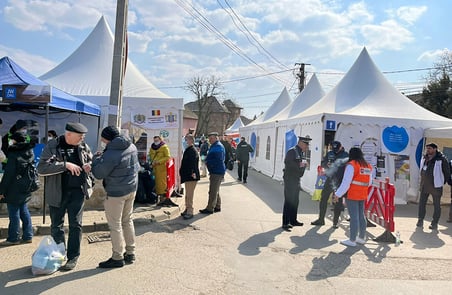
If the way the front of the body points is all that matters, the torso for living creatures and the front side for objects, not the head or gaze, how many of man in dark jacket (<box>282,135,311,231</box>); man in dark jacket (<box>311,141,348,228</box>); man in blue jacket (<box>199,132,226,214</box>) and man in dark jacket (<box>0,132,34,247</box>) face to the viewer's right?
1

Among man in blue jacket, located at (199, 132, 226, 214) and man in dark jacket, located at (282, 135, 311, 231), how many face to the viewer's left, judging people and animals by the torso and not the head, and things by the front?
1

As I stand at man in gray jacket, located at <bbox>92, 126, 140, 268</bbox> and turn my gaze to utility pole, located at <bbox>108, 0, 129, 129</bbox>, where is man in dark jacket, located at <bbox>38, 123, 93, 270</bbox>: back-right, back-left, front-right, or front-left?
front-left

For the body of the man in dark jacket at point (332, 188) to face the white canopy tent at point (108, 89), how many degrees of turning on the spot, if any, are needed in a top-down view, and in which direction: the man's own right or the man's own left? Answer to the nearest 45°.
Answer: approximately 45° to the man's own right

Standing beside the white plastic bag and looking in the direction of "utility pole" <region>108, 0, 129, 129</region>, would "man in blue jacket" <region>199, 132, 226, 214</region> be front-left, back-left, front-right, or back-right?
front-right

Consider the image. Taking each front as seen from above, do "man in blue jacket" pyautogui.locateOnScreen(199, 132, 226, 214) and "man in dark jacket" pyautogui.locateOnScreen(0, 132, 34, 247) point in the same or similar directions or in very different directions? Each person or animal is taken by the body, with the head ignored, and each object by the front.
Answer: same or similar directions

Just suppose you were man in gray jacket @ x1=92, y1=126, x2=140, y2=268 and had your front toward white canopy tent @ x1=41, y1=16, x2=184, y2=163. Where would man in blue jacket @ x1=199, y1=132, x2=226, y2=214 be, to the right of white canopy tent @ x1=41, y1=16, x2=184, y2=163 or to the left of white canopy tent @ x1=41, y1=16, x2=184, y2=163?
right

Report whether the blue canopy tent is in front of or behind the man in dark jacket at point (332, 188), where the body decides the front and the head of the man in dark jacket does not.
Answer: in front

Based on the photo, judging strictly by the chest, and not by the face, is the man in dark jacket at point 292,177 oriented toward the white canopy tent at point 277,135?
no

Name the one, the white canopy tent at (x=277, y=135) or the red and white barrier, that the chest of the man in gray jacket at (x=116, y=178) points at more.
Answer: the white canopy tent

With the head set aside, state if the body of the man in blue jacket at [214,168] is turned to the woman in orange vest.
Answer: no

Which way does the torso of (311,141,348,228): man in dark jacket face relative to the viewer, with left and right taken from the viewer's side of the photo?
facing the viewer and to the left of the viewer

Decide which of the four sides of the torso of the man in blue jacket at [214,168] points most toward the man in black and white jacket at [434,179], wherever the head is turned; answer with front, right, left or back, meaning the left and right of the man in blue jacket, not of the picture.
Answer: back
